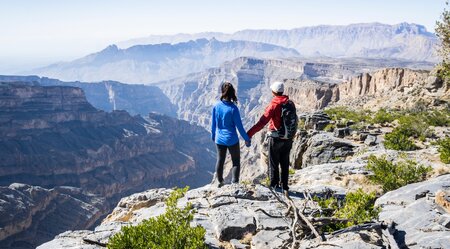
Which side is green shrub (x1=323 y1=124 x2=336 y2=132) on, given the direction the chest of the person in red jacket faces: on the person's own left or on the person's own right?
on the person's own right

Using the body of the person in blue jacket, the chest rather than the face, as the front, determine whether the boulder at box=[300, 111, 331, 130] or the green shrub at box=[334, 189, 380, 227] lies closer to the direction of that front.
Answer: the boulder

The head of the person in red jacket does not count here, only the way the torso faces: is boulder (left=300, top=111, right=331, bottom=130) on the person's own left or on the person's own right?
on the person's own right

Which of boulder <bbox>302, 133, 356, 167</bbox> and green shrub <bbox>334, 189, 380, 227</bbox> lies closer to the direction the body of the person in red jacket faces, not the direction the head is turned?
the boulder

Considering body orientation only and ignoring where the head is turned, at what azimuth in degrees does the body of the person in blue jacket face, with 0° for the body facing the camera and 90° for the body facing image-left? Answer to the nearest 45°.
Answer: approximately 180°

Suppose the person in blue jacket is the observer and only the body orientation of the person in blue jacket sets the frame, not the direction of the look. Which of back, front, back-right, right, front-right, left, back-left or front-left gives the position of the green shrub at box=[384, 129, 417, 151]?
front-right

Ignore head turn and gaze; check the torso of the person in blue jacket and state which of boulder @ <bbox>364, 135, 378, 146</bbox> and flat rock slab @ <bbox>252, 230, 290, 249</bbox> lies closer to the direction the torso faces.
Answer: the boulder

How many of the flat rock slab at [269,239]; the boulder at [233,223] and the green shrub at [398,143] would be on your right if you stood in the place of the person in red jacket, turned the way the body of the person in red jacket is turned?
1

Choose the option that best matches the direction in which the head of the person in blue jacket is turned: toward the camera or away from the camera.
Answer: away from the camera

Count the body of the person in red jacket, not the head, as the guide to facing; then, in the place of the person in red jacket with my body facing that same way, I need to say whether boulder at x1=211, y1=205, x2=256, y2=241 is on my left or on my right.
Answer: on my left

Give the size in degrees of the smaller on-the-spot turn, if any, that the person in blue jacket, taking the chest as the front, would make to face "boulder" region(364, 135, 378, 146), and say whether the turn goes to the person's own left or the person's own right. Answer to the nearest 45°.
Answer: approximately 45° to the person's own right

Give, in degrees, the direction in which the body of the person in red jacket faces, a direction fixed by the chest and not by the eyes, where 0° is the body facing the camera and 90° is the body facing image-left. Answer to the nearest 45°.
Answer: approximately 135°

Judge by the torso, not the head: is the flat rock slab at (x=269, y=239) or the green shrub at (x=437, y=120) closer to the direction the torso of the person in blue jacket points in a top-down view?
the green shrub

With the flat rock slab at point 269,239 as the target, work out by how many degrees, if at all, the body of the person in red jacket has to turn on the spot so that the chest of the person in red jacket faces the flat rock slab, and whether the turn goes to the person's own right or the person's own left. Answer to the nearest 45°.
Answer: approximately 135° to the person's own left

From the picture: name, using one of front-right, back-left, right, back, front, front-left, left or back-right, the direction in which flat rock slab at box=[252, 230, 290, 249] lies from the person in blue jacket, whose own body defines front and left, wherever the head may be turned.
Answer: back

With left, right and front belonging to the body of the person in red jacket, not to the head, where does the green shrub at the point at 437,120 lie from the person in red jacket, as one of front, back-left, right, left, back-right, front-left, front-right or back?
right
